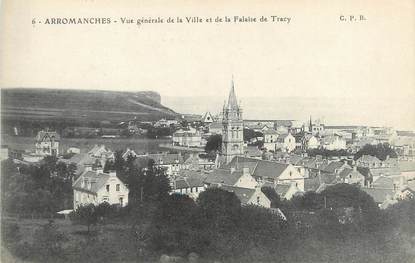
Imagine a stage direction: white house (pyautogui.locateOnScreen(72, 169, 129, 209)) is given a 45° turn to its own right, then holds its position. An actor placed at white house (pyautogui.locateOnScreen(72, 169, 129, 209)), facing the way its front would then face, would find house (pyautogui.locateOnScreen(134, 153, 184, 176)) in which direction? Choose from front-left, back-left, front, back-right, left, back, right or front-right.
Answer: back

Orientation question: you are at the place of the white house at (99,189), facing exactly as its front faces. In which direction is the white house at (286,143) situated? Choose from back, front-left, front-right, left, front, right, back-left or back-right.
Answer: back-left

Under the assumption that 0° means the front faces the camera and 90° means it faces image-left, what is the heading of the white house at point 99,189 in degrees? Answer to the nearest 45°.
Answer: approximately 45°

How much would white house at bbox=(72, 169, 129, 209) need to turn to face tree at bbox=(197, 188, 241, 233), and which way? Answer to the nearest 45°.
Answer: approximately 135° to its left
